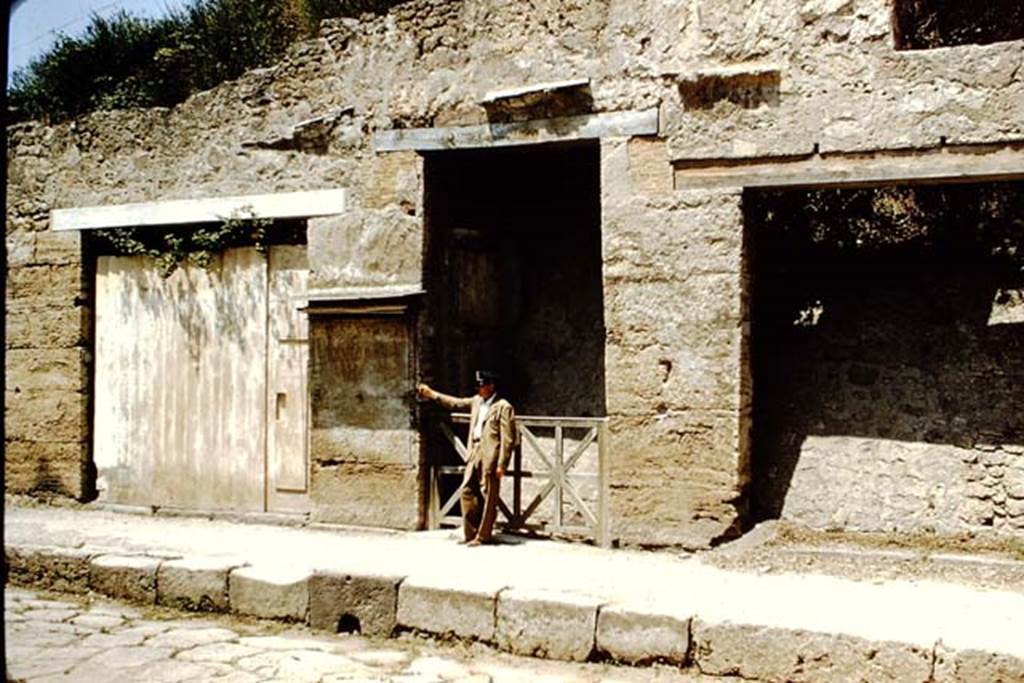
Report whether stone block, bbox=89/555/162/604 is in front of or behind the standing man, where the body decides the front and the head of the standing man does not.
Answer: in front

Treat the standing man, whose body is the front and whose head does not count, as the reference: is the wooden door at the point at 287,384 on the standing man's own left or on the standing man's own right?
on the standing man's own right

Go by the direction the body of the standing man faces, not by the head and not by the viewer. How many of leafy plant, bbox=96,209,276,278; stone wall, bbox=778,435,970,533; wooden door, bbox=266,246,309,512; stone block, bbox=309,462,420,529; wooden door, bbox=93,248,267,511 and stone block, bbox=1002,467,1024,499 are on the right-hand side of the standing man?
4

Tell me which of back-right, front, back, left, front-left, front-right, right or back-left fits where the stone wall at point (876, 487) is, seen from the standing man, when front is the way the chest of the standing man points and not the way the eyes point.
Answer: back-left

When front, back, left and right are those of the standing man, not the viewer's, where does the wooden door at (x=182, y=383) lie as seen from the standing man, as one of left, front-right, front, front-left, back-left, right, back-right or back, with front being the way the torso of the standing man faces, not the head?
right

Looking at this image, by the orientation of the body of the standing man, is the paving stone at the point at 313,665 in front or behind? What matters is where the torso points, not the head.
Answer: in front

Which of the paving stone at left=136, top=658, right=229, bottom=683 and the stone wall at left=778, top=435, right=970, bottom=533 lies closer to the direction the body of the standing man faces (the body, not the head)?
the paving stone

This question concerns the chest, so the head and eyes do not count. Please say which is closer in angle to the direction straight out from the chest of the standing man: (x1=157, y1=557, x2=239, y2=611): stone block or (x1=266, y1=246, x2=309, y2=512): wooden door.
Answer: the stone block

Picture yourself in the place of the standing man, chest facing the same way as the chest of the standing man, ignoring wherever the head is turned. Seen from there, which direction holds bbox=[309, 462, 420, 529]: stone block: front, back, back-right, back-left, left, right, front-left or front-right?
right

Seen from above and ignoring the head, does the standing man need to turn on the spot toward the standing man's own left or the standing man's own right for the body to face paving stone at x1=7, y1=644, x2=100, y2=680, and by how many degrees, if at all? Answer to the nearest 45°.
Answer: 0° — they already face it

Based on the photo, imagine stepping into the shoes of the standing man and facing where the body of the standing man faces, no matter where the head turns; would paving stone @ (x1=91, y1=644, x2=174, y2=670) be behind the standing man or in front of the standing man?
in front

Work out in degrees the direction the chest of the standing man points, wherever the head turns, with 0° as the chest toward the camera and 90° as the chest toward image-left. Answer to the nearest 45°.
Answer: approximately 45°

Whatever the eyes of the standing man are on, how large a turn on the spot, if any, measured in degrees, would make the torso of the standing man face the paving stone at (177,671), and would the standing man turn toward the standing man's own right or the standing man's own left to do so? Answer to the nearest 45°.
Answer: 0° — they already face it
